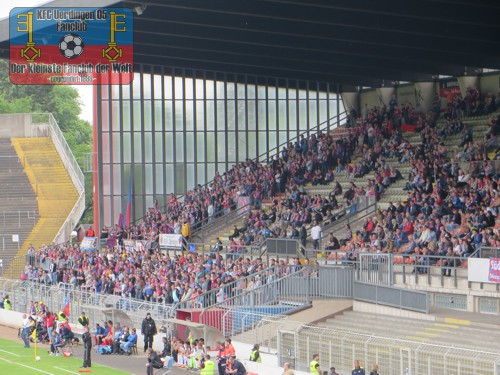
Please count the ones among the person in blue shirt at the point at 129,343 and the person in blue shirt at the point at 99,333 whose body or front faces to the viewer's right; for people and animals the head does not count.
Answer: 0

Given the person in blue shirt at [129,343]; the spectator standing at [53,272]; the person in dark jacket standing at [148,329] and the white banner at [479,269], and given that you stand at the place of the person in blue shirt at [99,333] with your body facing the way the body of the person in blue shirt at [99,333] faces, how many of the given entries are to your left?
3

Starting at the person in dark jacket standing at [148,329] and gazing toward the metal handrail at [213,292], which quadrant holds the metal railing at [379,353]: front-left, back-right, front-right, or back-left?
front-right

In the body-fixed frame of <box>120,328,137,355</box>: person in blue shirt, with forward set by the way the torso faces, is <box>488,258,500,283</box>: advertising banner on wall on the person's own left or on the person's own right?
on the person's own left

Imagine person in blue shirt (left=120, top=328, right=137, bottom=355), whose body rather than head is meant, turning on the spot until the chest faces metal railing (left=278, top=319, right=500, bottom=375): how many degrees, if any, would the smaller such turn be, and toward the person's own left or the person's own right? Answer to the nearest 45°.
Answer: approximately 90° to the person's own left

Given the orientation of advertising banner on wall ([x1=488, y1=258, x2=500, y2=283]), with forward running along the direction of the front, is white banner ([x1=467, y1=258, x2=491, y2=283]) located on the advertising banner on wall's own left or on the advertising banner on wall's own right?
on the advertising banner on wall's own right

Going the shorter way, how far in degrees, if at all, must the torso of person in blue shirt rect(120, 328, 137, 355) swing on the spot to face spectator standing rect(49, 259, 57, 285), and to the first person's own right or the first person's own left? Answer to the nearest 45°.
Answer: approximately 135° to the first person's own right

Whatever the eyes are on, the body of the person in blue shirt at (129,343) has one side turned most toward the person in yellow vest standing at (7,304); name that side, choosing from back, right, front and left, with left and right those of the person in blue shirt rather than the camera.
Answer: right

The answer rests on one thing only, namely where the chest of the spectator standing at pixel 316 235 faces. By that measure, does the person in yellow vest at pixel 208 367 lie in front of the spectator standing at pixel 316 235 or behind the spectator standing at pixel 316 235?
in front

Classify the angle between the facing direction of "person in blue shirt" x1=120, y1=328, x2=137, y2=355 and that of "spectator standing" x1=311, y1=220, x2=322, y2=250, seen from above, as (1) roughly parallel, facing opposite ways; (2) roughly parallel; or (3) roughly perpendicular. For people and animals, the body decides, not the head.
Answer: roughly parallel

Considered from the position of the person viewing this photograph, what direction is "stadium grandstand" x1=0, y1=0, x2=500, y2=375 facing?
facing the viewer and to the left of the viewer

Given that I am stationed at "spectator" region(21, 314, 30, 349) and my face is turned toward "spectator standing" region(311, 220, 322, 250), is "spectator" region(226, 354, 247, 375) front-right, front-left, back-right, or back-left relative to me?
front-right
